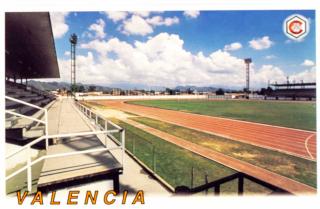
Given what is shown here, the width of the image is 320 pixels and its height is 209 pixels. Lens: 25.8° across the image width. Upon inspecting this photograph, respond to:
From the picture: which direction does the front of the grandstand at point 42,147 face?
to the viewer's right
